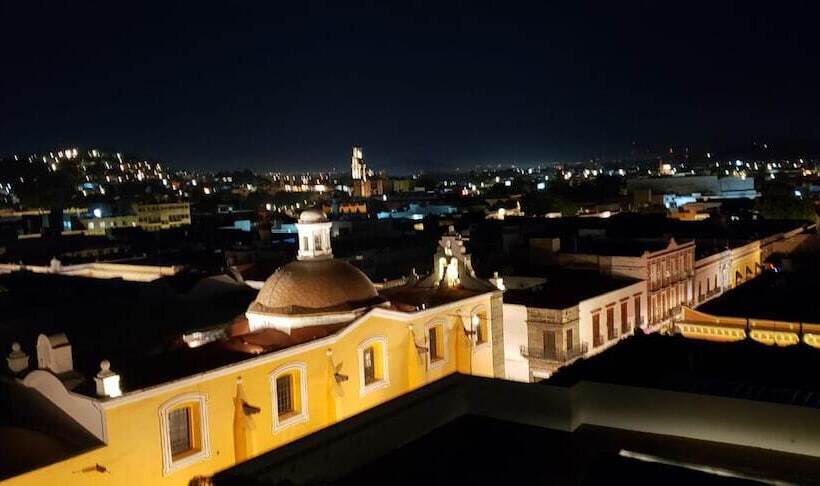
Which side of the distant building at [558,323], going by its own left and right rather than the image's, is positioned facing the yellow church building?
right

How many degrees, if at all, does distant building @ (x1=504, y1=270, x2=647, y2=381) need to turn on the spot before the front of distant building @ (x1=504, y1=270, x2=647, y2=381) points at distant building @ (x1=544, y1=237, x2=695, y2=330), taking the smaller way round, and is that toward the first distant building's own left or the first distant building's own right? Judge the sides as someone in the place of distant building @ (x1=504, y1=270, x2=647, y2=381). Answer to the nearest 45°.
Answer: approximately 90° to the first distant building's own left
